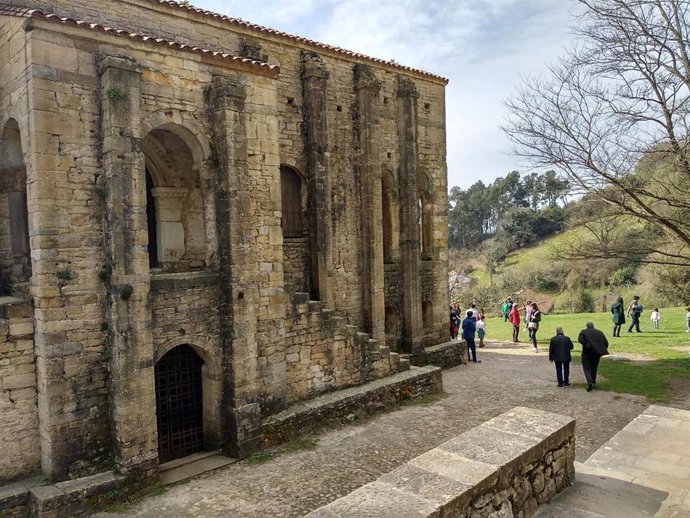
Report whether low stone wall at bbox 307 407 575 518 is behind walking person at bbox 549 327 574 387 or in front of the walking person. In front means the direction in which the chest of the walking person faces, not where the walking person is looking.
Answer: behind

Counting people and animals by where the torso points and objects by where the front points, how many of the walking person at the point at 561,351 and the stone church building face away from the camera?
1

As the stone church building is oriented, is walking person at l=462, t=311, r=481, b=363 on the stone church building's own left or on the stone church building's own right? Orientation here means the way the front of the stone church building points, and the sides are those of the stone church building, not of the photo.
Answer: on the stone church building's own left

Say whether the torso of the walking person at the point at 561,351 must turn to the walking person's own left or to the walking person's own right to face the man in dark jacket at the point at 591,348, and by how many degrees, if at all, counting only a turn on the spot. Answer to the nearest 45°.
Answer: approximately 90° to the walking person's own right

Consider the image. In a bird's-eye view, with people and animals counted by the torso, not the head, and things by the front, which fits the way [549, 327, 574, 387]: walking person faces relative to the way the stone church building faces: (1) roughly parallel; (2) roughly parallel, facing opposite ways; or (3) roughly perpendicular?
roughly perpendicular

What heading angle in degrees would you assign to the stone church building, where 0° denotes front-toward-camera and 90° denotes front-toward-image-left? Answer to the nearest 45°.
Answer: approximately 315°

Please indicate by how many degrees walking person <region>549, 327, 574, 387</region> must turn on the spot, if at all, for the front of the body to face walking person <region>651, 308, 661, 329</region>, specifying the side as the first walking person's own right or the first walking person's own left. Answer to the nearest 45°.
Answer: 0° — they already face them

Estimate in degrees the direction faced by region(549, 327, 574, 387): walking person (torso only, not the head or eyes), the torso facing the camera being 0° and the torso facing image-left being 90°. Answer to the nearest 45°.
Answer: approximately 180°

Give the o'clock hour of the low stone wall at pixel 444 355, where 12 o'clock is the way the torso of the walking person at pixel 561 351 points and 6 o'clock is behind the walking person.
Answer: The low stone wall is roughly at 10 o'clock from the walking person.

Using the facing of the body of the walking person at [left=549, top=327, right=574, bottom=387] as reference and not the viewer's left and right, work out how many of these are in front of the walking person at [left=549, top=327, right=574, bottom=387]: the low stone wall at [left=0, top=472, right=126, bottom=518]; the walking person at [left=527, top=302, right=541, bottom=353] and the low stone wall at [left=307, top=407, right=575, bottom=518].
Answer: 1

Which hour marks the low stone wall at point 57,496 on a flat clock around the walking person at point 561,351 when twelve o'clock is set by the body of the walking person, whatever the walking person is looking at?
The low stone wall is roughly at 7 o'clock from the walking person.

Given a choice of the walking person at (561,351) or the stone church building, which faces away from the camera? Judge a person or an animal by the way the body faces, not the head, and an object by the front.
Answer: the walking person
